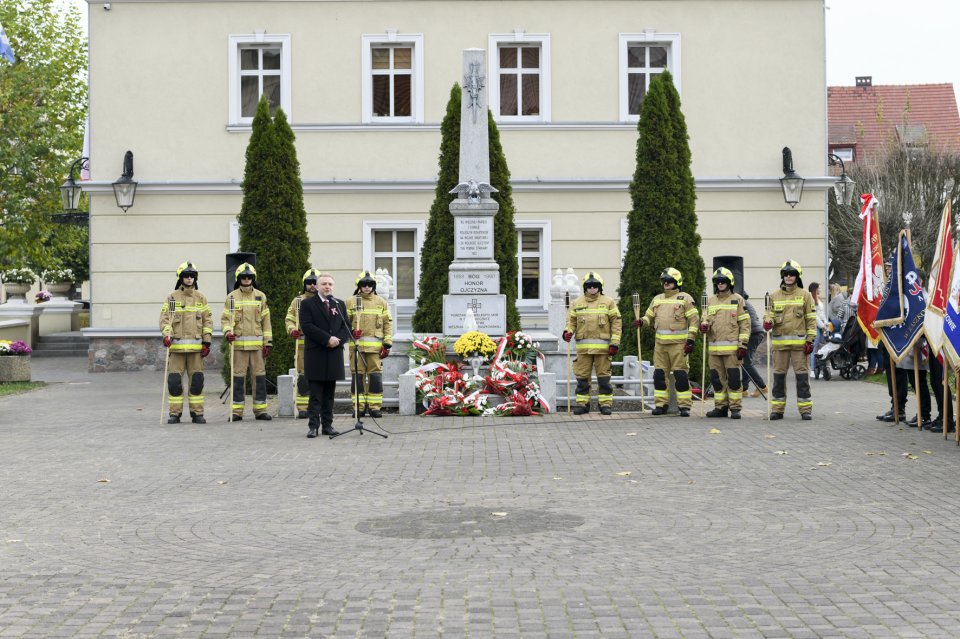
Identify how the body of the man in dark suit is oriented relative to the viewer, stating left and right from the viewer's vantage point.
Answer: facing the viewer and to the right of the viewer

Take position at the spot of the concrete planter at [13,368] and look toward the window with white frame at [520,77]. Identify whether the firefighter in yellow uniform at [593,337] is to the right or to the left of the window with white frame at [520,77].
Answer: right

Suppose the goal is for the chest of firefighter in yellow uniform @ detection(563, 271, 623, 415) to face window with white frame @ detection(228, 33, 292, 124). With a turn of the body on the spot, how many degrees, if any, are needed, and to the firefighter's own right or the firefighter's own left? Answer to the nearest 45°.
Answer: approximately 135° to the firefighter's own right

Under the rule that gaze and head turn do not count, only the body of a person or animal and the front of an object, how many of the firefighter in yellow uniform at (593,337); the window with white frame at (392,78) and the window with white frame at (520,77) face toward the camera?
3

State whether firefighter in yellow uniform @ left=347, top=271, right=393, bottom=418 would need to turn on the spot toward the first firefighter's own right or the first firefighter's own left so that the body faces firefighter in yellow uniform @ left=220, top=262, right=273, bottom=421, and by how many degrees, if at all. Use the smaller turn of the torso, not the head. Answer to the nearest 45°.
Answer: approximately 90° to the first firefighter's own right

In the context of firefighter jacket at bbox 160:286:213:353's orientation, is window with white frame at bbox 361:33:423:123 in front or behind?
behind

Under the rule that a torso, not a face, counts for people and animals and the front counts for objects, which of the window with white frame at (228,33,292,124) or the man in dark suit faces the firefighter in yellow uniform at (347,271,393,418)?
the window with white frame

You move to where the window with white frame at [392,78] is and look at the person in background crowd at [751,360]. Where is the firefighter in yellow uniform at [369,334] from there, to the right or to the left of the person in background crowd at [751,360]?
right
